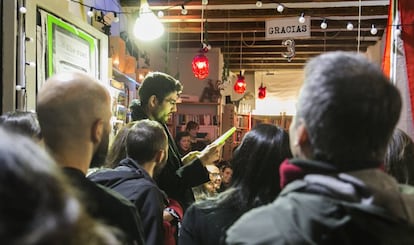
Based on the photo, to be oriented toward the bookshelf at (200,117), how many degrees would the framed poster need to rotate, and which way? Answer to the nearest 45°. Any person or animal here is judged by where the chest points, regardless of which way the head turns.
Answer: approximately 90° to its left

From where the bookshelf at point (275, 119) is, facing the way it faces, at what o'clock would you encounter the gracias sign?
The gracias sign is roughly at 12 o'clock from the bookshelf.

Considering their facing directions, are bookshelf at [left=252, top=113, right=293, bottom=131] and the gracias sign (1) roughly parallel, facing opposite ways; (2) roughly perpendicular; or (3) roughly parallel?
roughly parallel

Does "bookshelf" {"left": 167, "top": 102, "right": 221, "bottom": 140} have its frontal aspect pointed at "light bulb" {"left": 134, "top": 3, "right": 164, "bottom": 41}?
yes

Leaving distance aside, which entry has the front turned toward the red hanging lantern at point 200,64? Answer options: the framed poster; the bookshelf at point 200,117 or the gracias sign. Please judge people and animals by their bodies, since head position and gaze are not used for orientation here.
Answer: the bookshelf

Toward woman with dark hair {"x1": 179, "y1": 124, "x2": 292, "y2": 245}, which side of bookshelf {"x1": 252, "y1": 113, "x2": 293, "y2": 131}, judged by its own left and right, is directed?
front

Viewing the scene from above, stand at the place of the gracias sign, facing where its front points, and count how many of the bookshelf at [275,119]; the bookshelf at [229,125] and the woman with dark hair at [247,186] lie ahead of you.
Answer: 1

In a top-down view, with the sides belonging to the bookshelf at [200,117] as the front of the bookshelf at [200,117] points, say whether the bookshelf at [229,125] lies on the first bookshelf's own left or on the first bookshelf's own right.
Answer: on the first bookshelf's own left

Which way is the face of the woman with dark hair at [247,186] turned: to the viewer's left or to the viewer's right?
to the viewer's left

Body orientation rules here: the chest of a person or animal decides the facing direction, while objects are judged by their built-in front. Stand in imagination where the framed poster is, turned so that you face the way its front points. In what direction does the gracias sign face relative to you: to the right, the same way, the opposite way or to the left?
to the right

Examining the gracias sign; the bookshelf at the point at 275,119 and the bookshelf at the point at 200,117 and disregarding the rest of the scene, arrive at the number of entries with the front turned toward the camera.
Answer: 3

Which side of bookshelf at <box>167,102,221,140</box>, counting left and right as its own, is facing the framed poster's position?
front

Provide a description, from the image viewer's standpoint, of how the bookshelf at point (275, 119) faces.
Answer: facing the viewer

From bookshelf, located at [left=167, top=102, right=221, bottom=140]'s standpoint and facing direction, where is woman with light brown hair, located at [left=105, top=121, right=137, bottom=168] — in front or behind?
in front

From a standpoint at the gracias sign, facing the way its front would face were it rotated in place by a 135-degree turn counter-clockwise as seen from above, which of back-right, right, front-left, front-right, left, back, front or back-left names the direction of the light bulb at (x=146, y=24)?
back

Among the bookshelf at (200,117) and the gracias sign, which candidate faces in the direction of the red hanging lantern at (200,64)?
the bookshelf

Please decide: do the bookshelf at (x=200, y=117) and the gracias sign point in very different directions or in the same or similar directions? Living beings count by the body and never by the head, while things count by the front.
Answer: same or similar directions

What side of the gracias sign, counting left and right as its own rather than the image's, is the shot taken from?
front

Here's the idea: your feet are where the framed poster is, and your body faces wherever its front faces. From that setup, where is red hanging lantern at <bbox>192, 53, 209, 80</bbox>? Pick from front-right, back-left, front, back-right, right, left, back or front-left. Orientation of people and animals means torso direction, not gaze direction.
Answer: left

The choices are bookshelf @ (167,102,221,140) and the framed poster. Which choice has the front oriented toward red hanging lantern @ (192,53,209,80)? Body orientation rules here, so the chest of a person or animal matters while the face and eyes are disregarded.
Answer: the bookshelf
